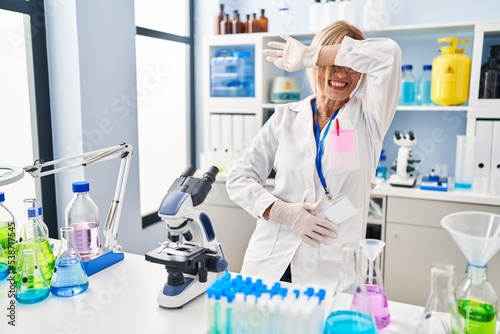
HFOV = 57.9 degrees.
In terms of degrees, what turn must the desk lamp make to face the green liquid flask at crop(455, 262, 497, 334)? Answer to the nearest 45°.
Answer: approximately 135° to its left

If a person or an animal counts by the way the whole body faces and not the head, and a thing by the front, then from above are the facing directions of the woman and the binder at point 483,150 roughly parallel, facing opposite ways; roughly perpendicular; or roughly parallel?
roughly parallel

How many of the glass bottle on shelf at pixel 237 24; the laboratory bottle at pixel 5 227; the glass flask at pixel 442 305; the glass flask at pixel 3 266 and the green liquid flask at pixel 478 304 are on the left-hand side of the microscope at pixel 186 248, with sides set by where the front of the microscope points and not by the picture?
2

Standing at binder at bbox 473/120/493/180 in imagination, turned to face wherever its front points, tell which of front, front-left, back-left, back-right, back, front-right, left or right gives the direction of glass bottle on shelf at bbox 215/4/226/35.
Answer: right

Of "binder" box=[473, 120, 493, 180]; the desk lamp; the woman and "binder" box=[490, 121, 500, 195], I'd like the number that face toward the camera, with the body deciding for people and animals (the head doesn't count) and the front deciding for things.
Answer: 3

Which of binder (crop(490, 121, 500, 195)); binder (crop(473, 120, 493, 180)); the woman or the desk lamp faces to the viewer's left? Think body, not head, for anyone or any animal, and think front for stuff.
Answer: the desk lamp

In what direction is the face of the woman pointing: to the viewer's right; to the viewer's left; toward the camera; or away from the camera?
toward the camera

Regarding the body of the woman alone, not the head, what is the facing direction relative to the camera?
toward the camera

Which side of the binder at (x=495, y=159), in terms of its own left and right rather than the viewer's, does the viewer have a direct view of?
front

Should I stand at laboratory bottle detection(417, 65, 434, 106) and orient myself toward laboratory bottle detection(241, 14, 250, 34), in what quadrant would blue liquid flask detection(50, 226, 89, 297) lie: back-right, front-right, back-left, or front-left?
front-left

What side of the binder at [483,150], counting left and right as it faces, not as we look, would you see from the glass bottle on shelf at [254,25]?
right

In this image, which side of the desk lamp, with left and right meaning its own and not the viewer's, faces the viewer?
left

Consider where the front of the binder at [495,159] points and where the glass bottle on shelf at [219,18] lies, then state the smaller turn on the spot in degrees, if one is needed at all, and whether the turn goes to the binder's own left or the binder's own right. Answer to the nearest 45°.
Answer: approximately 90° to the binder's own right

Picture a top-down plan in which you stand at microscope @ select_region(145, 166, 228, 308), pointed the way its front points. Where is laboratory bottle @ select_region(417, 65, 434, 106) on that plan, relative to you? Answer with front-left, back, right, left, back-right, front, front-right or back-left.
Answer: back

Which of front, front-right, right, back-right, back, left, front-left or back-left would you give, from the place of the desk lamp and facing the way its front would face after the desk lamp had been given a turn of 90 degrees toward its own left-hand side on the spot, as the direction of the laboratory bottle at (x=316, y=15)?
back-left
